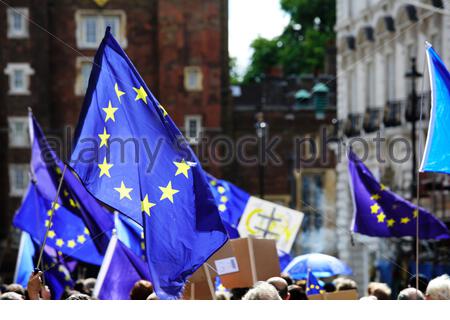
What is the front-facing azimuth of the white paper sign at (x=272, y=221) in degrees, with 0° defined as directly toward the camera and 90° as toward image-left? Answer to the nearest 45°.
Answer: approximately 0°

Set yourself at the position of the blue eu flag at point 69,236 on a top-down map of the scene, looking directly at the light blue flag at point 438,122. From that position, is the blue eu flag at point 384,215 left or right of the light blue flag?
left
